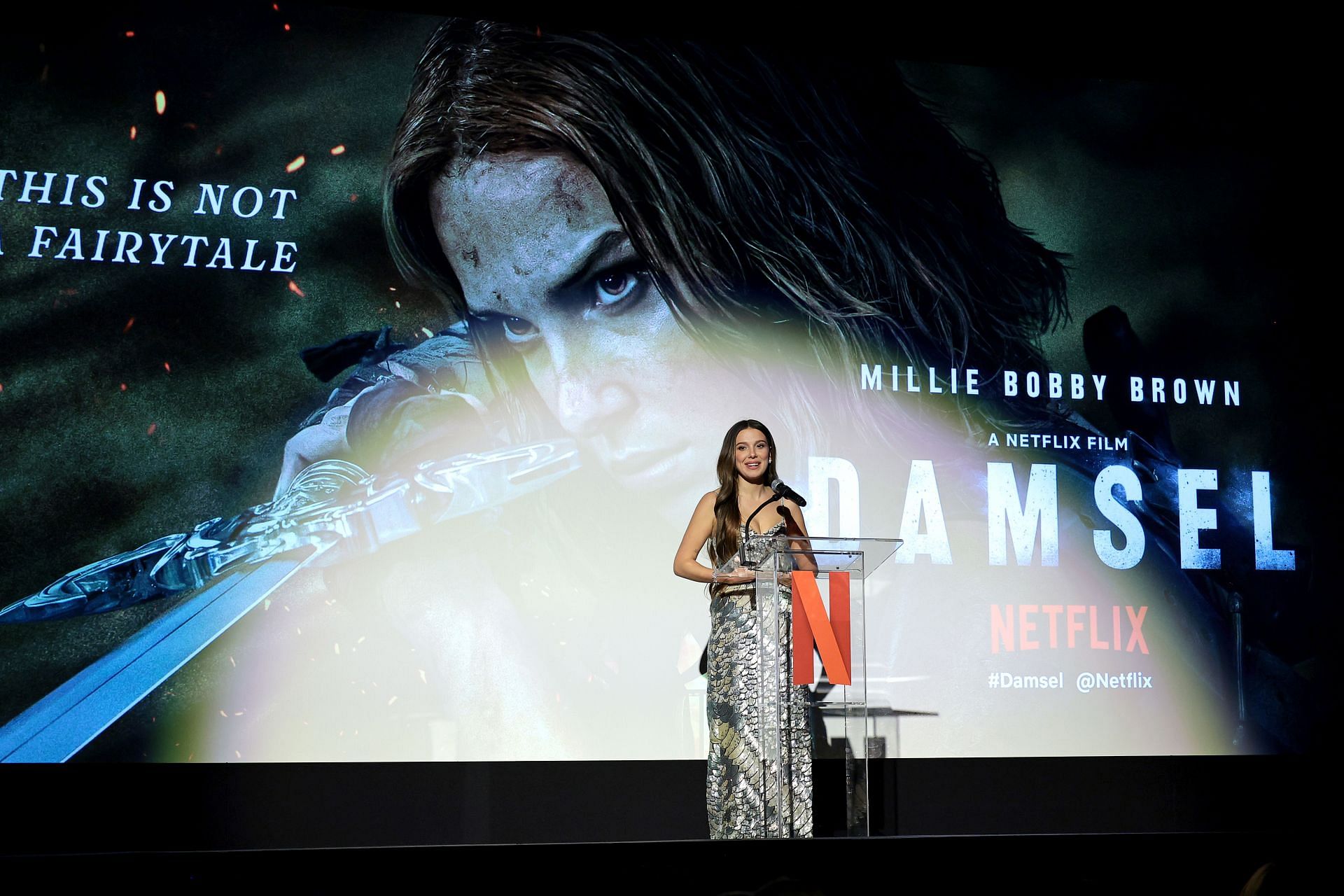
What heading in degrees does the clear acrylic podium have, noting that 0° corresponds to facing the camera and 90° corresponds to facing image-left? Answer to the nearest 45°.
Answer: approximately 0°
